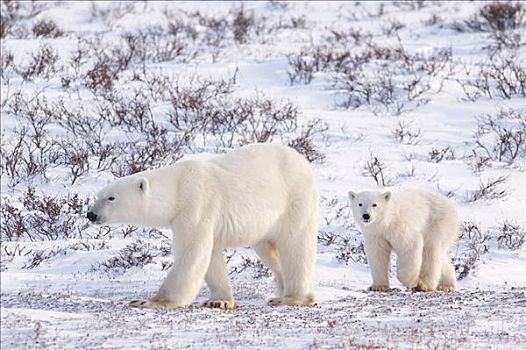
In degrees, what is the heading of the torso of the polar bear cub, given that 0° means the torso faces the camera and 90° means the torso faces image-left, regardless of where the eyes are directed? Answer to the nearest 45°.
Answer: approximately 45°

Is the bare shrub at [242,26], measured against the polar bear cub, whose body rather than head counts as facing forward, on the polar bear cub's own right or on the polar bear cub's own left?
on the polar bear cub's own right

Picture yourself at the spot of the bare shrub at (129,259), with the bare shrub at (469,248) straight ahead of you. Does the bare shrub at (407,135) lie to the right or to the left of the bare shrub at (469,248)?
left

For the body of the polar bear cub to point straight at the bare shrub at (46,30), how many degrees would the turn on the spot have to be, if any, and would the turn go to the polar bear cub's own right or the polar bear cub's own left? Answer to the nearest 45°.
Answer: approximately 90° to the polar bear cub's own right

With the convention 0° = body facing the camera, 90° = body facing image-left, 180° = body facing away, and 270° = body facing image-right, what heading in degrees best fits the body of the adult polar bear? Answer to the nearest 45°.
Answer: approximately 90°
